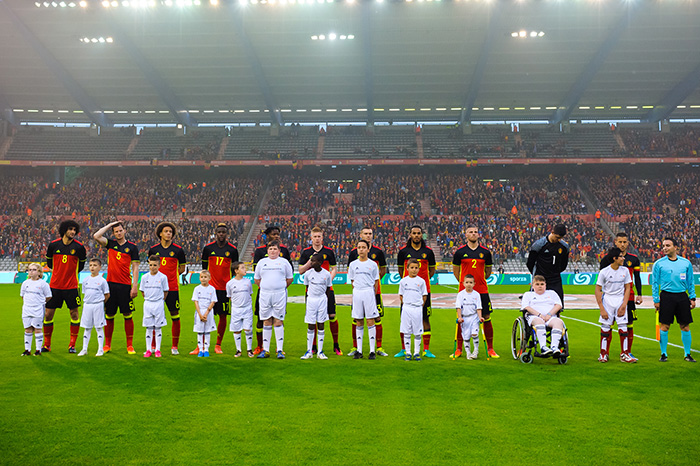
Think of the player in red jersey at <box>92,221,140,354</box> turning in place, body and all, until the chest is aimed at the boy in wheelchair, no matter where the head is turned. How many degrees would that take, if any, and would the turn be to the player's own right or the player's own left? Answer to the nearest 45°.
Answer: approximately 45° to the player's own left

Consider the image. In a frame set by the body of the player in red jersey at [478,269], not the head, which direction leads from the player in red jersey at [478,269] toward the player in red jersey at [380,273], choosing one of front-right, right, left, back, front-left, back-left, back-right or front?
right

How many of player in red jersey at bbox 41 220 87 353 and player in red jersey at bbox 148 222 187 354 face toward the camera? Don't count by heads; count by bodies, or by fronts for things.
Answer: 2

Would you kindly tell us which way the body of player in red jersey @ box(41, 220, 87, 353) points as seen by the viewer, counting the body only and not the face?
toward the camera

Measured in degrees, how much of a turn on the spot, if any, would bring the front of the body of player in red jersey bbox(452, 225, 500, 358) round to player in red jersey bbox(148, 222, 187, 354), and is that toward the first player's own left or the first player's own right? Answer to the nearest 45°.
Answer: approximately 90° to the first player's own right

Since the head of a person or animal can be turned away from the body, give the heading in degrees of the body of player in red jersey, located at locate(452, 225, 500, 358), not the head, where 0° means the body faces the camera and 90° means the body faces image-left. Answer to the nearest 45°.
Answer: approximately 0°

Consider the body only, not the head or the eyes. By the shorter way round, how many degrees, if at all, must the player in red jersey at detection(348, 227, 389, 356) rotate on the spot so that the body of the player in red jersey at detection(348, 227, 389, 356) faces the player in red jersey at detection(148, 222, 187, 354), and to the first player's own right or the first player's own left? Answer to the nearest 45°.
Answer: approximately 90° to the first player's own right

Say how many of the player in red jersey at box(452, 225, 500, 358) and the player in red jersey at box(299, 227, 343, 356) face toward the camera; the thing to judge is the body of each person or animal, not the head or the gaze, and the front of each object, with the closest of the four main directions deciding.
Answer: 2

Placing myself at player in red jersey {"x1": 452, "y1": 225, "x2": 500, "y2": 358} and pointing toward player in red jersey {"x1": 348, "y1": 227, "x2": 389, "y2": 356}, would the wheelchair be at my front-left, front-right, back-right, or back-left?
back-left

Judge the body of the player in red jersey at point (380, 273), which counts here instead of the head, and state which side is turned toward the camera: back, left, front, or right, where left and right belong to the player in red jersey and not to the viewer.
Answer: front

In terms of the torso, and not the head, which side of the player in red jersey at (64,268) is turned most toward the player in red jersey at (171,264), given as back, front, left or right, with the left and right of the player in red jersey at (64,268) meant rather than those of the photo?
left
